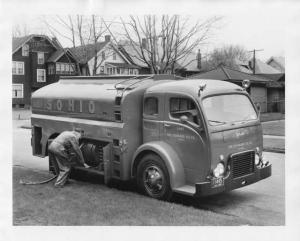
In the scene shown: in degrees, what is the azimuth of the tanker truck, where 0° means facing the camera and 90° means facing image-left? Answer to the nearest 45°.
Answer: approximately 315°

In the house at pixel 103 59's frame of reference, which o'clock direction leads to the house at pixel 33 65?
the house at pixel 33 65 is roughly at 3 o'clock from the house at pixel 103 59.

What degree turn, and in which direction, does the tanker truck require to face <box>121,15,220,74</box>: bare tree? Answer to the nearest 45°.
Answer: approximately 135° to its left

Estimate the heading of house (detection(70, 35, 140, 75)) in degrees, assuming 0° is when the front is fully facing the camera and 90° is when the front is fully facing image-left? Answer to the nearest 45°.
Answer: approximately 315°

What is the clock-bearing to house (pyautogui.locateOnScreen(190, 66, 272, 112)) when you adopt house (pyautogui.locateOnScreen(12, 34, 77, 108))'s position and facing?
house (pyautogui.locateOnScreen(190, 66, 272, 112)) is roughly at 10 o'clock from house (pyautogui.locateOnScreen(12, 34, 77, 108)).

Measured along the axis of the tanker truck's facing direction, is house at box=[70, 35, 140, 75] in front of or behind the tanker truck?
behind

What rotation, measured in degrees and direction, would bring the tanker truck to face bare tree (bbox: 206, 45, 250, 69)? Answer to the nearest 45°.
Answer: approximately 90° to its left
